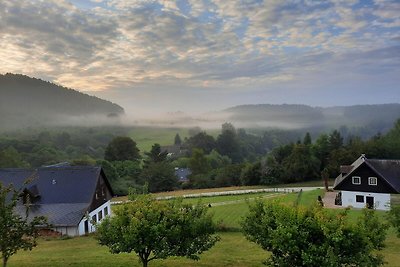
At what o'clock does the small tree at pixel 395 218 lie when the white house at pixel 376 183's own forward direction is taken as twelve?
The small tree is roughly at 12 o'clock from the white house.

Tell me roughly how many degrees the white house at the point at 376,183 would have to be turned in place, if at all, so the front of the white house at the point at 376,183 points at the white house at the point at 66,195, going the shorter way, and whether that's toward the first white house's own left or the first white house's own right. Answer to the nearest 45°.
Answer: approximately 45° to the first white house's own right

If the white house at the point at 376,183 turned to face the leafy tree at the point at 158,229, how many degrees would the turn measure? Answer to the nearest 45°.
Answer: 0° — it already faces it

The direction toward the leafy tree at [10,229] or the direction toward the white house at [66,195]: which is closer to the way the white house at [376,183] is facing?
the leafy tree

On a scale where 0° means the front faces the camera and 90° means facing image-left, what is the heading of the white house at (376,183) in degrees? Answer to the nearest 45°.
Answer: approximately 0°

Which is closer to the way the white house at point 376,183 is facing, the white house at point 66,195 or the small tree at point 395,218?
the small tree

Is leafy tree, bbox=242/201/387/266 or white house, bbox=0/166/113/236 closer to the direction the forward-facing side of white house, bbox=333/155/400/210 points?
the leafy tree

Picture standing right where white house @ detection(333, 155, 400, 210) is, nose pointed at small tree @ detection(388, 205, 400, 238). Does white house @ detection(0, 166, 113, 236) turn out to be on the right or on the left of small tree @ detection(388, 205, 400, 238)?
right

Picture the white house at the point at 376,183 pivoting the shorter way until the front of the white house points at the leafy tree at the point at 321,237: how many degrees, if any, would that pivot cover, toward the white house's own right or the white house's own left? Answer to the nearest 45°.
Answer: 0° — it already faces it

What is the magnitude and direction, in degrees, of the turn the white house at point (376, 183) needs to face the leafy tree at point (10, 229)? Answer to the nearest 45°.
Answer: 0° — it already faces it
